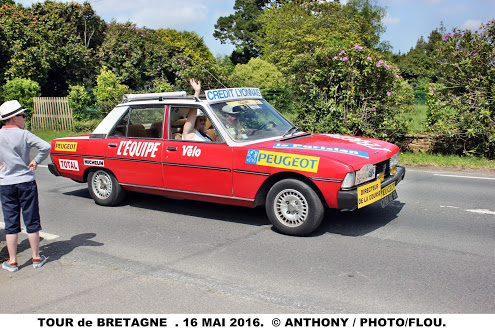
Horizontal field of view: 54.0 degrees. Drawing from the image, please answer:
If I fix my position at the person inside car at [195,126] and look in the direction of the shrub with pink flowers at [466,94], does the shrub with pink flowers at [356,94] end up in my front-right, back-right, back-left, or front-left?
front-left

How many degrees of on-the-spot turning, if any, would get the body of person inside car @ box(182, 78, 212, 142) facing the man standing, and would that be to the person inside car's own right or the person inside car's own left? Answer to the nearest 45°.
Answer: approximately 90° to the person inside car's own right

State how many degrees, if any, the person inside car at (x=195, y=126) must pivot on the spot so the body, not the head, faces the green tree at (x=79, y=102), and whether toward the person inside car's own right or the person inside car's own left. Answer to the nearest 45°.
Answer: approximately 135° to the person inside car's own left

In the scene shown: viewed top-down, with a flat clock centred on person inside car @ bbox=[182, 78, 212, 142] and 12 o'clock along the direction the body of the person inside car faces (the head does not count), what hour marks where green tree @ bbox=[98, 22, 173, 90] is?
The green tree is roughly at 7 o'clock from the person inside car.

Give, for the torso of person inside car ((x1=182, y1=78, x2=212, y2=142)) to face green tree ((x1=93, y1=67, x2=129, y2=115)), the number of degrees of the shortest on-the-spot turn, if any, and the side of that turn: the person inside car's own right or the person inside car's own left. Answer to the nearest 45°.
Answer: approximately 135° to the person inside car's own left

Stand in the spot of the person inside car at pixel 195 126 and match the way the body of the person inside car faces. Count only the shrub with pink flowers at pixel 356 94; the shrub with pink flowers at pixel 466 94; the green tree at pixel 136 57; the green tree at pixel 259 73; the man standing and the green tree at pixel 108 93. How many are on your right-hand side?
1

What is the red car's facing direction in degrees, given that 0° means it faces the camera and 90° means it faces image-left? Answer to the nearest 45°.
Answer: approximately 315°

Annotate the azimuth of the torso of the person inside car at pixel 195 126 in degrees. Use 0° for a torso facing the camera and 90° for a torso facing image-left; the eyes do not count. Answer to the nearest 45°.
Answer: approximately 315°

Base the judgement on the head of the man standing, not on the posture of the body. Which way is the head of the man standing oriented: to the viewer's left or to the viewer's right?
to the viewer's right

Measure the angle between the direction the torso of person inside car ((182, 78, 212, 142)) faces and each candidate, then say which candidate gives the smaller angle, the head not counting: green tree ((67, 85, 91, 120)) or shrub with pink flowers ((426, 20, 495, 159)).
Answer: the shrub with pink flowers

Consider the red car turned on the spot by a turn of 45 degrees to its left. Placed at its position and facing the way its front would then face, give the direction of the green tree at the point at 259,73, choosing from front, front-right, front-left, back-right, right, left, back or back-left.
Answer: left

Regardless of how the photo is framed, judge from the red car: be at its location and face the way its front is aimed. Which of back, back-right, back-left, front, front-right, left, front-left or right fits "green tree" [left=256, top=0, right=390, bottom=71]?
back-left
